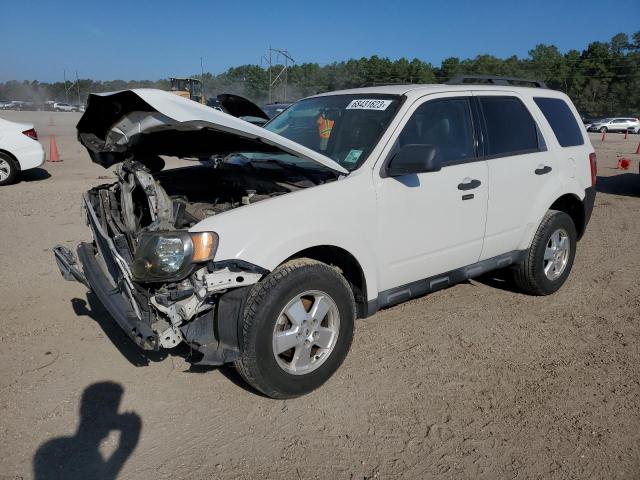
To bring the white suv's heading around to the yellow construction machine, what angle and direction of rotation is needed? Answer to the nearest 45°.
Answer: approximately 135° to its right

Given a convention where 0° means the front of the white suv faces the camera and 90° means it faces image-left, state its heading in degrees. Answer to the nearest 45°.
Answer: approximately 45°

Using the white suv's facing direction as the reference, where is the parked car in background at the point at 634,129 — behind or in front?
behind

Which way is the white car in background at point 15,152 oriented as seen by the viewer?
to the viewer's left

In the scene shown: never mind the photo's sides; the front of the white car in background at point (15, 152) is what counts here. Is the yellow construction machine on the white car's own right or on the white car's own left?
on the white car's own right

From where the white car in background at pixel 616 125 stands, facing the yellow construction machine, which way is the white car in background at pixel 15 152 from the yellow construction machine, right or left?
left
